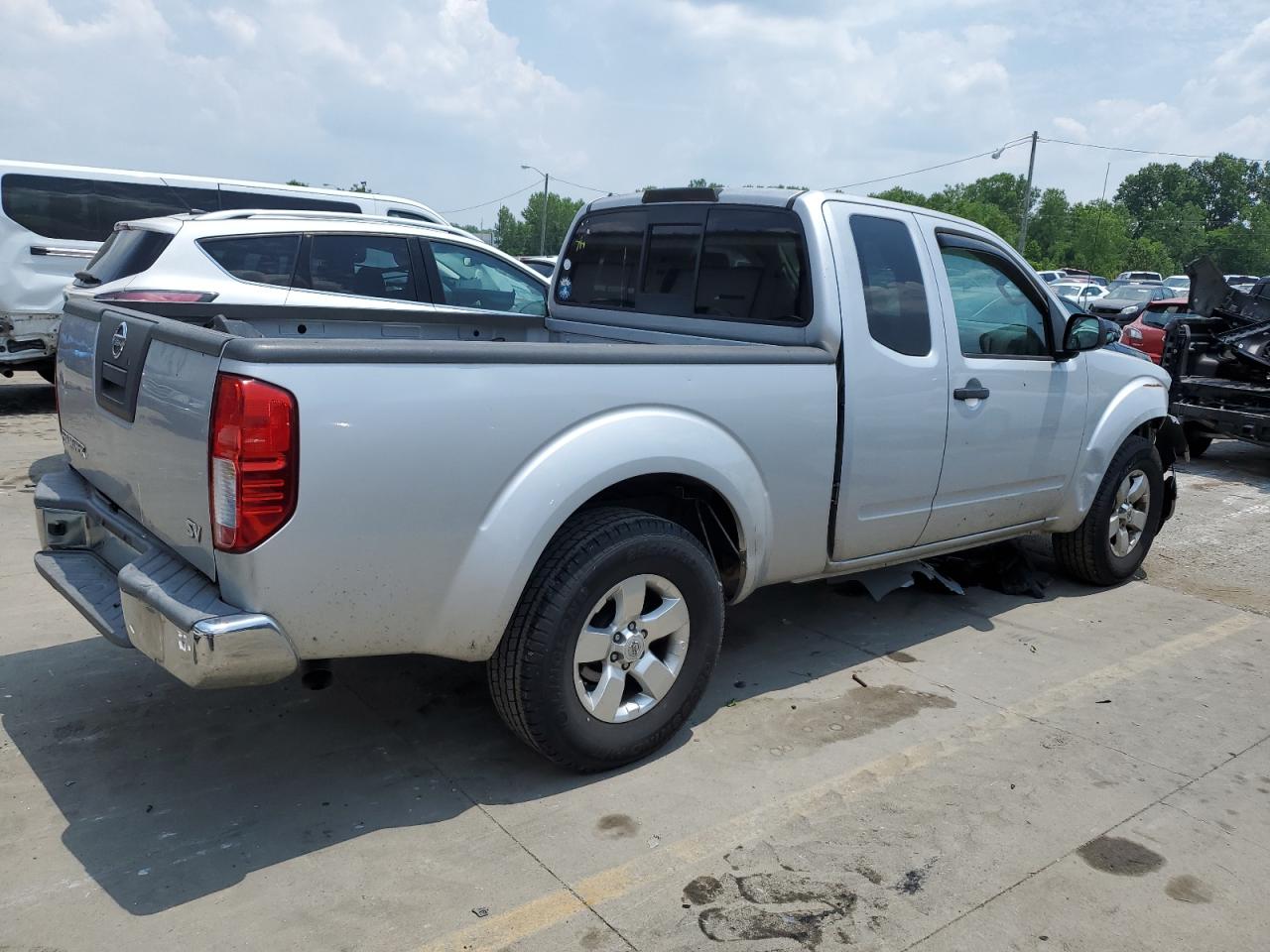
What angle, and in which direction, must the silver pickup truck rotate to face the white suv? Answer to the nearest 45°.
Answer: approximately 90° to its left

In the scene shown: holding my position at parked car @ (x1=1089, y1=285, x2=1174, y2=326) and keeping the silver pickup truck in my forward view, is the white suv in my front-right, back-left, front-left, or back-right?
front-right

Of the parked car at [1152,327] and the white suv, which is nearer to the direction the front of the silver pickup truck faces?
the parked car

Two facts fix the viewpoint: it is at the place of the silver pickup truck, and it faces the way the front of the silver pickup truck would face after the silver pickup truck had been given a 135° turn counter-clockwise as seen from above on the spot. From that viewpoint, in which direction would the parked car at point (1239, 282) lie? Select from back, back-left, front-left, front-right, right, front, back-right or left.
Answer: back-right

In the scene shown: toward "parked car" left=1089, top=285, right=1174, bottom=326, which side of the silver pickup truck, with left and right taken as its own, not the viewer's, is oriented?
front

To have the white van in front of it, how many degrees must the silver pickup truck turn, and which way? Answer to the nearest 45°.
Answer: approximately 90° to its left

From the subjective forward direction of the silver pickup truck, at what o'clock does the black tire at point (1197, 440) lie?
The black tire is roughly at 12 o'clock from the silver pickup truck.

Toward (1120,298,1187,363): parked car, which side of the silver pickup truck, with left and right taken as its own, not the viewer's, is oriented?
front

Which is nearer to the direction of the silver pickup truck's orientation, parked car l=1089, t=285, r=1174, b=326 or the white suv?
the parked car

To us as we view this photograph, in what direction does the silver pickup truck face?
facing away from the viewer and to the right of the viewer

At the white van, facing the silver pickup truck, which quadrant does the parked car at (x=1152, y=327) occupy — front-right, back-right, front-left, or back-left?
front-left

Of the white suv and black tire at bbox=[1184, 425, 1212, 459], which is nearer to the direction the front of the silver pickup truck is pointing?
the black tire
